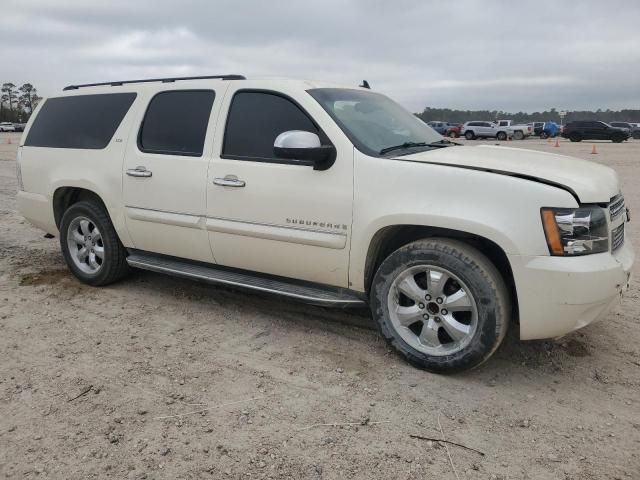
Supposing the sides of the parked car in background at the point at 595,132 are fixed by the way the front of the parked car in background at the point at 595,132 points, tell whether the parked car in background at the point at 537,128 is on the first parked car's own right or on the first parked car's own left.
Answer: on the first parked car's own left

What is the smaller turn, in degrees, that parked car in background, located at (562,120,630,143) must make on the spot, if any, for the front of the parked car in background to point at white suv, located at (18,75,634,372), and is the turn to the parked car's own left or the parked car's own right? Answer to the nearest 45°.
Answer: approximately 90° to the parked car's own right

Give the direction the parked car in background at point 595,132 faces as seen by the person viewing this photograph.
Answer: facing to the right of the viewer

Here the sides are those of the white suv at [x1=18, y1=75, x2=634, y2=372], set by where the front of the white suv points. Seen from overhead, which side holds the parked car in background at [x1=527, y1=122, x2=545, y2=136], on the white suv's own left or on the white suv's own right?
on the white suv's own left

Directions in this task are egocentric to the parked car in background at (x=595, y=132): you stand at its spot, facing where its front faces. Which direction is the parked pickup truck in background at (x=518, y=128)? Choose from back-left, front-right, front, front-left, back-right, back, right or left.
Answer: back-left

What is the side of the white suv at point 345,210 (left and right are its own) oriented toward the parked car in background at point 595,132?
left

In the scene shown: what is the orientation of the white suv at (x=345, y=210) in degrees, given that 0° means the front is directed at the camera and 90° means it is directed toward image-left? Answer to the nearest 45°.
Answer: approximately 315°
